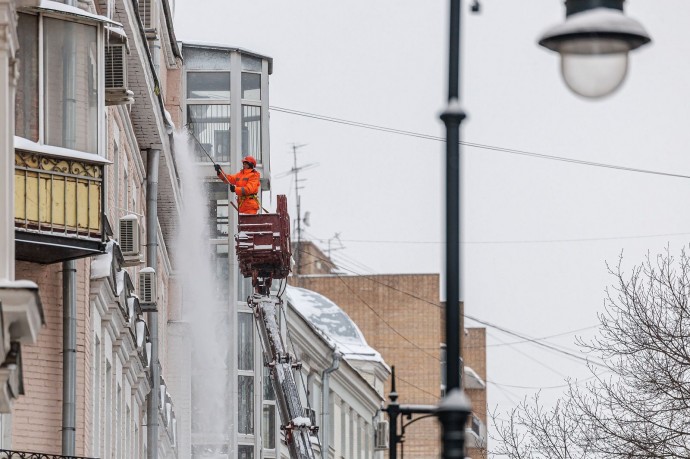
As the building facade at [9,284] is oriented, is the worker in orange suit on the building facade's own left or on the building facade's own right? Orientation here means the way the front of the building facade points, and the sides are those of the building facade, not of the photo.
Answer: on the building facade's own left

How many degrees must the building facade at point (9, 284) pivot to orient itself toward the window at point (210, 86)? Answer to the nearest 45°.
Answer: approximately 90° to its left

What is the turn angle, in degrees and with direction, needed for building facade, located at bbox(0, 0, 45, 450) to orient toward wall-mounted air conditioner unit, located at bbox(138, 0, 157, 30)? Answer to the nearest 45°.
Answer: approximately 90° to its left

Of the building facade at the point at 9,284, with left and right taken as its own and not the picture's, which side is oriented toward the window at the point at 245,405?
left

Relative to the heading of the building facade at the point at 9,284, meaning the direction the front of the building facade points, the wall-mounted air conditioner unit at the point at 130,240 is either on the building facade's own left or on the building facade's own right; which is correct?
on the building facade's own left

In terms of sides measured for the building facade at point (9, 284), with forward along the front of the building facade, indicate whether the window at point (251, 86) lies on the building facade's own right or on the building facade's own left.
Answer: on the building facade's own left

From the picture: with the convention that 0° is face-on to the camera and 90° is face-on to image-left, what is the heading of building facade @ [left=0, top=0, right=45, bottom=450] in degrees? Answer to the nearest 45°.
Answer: approximately 270°
